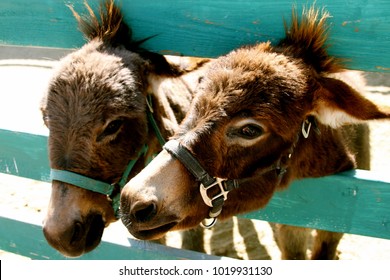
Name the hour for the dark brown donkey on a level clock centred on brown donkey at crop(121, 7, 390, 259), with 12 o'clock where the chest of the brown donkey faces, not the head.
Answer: The dark brown donkey is roughly at 2 o'clock from the brown donkey.

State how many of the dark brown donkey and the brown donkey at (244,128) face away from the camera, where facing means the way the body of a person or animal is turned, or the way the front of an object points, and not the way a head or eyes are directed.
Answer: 0

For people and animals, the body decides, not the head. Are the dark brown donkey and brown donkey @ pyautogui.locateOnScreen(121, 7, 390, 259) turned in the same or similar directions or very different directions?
same or similar directions

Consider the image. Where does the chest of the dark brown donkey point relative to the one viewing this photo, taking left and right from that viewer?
facing the viewer and to the left of the viewer

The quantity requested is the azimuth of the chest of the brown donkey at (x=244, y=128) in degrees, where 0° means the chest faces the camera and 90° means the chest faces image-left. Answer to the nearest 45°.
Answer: approximately 45°

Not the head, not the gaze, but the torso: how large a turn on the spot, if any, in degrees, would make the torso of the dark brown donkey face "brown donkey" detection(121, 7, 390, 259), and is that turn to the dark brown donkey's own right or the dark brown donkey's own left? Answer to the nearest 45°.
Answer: approximately 90° to the dark brown donkey's own left
